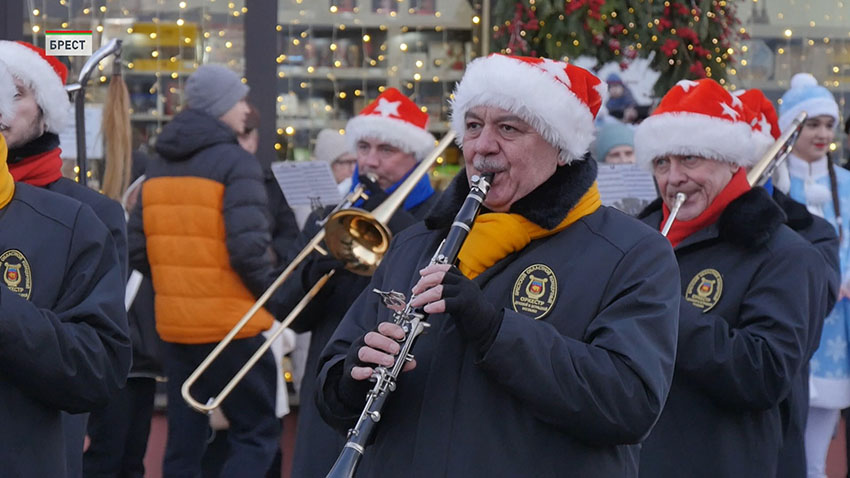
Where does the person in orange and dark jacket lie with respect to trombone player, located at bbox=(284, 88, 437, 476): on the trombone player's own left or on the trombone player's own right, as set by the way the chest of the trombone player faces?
on the trombone player's own right

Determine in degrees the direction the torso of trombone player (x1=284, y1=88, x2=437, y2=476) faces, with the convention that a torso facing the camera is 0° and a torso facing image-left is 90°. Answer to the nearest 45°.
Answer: approximately 45°

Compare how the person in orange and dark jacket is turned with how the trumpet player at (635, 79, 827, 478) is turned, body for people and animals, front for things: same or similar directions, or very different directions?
very different directions

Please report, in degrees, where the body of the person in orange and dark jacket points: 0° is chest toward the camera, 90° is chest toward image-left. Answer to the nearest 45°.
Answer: approximately 225°

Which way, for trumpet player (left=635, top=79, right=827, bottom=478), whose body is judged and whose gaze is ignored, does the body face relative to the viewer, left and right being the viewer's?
facing the viewer and to the left of the viewer

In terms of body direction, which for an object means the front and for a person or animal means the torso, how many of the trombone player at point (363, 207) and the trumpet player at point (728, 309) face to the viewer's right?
0

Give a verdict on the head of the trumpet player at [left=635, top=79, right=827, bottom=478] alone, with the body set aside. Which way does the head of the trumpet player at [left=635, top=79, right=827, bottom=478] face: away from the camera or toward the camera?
toward the camera

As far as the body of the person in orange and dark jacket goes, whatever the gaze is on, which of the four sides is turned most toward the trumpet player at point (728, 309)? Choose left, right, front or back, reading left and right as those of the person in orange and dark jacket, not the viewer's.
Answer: right

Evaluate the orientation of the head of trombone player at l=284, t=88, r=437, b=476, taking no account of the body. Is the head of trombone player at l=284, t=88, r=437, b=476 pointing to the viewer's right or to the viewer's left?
to the viewer's left

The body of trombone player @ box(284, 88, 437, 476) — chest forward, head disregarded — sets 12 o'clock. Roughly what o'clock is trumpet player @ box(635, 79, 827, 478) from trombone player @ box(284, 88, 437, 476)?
trumpet player @ box(635, 79, 827, 478) is roughly at 9 o'clock from trombone player @ box(284, 88, 437, 476).

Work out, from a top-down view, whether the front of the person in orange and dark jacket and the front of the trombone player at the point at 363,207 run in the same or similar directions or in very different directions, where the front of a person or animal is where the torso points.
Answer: very different directions
